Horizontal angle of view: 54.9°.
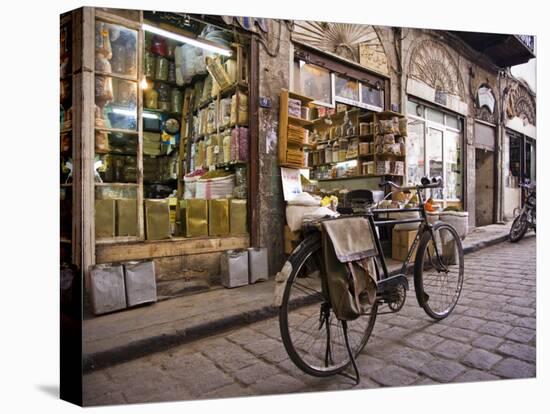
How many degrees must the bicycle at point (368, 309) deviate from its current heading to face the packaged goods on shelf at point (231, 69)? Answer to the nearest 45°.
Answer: approximately 90° to its left

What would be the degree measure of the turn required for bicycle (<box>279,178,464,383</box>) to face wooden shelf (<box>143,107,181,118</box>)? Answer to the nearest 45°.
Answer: approximately 90° to its left

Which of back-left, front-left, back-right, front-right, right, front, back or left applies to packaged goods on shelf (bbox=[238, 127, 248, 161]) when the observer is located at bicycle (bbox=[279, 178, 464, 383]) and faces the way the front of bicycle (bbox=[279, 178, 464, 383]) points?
left

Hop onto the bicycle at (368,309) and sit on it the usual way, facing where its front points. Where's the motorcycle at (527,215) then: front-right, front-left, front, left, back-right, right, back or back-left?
front

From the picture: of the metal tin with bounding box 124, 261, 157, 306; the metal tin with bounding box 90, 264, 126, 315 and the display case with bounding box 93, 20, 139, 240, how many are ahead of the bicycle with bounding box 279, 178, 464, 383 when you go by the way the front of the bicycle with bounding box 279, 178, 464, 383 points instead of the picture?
0

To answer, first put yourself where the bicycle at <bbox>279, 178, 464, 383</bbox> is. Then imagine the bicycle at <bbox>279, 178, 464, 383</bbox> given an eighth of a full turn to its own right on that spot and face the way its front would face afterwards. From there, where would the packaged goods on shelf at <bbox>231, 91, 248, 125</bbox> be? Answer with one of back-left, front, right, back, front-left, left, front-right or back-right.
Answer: back-left

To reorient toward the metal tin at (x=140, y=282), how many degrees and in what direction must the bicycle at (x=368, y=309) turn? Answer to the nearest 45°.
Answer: approximately 135° to its left

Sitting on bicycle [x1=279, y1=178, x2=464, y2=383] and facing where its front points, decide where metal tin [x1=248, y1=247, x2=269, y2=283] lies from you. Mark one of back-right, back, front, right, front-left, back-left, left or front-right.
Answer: left

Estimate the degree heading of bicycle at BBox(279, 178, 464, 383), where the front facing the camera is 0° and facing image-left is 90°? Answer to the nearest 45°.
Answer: approximately 225°

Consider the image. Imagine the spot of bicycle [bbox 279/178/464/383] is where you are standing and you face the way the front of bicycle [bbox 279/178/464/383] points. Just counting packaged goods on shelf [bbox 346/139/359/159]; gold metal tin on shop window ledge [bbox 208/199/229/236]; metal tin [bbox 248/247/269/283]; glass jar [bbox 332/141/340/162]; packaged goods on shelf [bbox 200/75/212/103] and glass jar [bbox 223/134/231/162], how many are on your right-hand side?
0

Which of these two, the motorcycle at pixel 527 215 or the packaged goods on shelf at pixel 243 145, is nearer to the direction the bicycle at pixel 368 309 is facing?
the motorcycle

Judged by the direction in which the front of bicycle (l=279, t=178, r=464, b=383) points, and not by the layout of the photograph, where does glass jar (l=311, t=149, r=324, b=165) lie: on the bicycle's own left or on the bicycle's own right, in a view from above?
on the bicycle's own left

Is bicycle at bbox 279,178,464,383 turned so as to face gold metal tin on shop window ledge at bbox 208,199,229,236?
no

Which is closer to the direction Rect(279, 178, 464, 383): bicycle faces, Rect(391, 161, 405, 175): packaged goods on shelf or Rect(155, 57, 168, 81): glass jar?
the packaged goods on shelf

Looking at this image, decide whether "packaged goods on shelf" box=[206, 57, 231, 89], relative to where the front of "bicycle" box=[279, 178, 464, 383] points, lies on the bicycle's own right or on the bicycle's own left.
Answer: on the bicycle's own left

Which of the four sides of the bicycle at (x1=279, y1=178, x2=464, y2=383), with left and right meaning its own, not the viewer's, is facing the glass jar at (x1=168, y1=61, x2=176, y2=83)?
left
